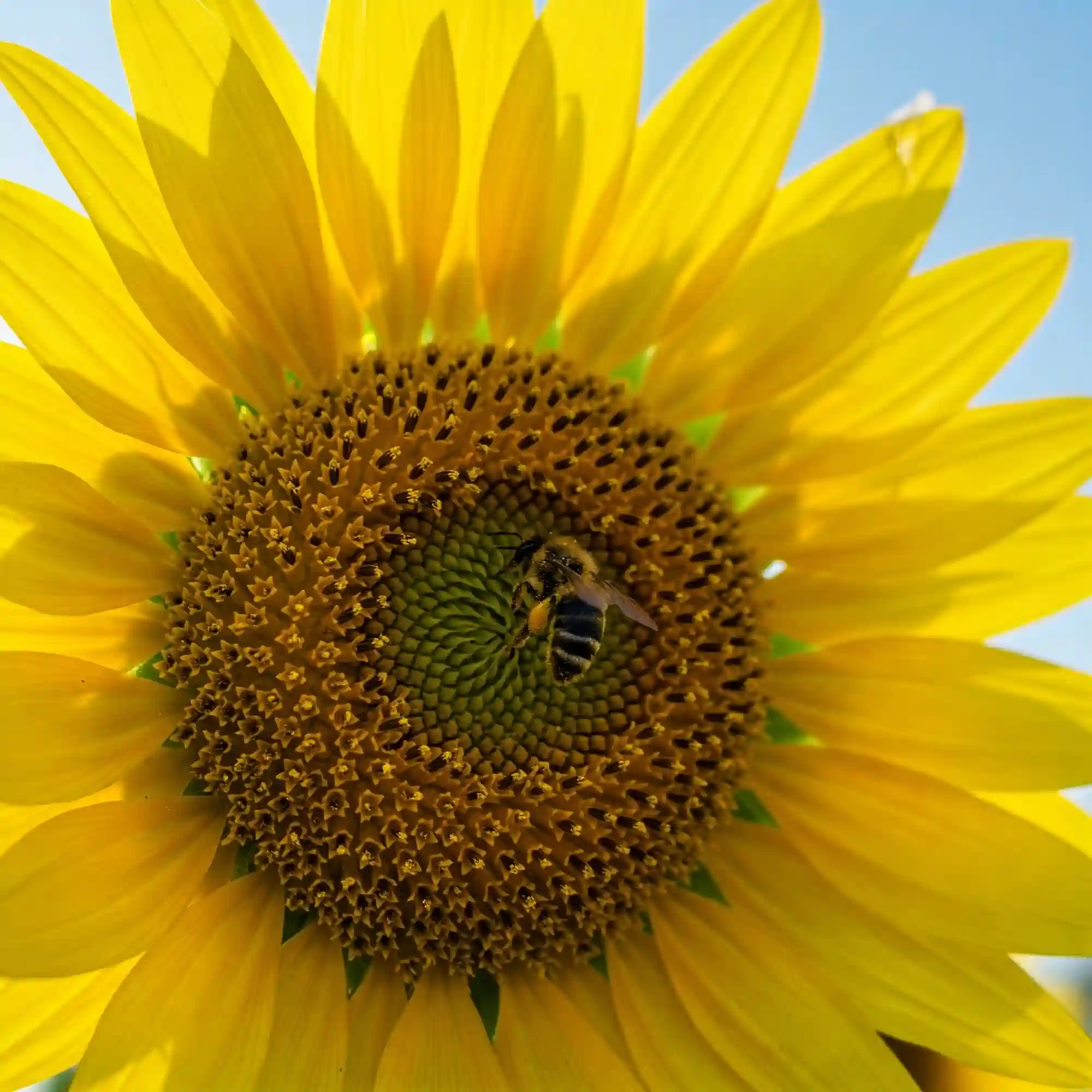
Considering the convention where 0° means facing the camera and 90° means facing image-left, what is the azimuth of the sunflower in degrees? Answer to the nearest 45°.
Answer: approximately 0°
